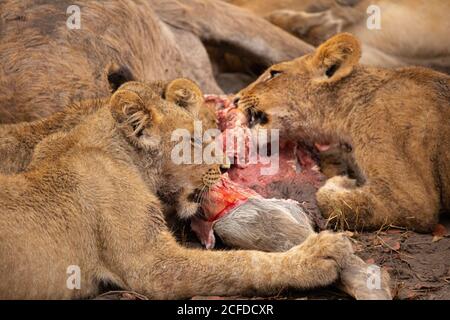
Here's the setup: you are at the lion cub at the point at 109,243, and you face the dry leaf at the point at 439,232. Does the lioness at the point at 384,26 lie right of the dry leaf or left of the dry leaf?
left

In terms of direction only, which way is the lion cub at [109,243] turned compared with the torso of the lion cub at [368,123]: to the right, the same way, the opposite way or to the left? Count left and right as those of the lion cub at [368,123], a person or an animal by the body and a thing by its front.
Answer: the opposite way

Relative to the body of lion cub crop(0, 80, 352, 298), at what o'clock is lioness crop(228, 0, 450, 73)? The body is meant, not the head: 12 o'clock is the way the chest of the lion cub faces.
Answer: The lioness is roughly at 10 o'clock from the lion cub.

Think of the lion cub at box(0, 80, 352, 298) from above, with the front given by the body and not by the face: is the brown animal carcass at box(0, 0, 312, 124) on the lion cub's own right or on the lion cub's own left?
on the lion cub's own left

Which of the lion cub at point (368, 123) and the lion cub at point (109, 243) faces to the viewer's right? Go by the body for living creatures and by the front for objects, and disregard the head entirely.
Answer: the lion cub at point (109, 243)

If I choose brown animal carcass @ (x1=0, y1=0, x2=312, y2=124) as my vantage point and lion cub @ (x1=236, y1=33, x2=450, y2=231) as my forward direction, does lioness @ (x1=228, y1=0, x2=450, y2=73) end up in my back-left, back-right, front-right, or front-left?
front-left

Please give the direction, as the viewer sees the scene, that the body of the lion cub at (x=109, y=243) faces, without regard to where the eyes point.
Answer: to the viewer's right

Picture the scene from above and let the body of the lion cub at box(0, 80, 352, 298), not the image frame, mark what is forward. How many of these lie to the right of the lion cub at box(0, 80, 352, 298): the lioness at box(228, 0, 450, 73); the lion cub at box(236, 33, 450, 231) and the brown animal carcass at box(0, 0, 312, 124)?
0

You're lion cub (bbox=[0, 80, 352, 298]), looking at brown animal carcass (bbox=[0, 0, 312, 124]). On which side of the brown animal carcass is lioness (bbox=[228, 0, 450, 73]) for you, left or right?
right

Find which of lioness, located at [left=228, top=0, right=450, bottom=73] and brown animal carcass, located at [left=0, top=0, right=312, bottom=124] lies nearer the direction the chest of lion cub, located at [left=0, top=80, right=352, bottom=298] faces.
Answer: the lioness

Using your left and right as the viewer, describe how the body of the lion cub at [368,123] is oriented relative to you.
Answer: facing to the left of the viewer

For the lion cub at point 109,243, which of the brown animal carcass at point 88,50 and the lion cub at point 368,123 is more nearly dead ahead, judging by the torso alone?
the lion cub

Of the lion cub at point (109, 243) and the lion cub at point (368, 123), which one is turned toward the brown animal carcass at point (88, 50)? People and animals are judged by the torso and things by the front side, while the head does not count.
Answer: the lion cub at point (368, 123)

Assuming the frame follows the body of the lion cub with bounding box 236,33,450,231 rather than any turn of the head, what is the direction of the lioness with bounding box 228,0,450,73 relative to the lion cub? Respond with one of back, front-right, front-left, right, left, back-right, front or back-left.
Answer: right

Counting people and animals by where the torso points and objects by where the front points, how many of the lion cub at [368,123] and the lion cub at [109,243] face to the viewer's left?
1

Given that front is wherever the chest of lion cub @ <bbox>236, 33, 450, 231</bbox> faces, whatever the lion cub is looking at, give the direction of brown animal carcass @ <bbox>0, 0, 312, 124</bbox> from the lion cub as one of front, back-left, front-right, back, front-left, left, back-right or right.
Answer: front

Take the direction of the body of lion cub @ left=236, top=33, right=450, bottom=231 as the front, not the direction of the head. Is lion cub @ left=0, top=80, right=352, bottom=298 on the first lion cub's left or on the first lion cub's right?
on the first lion cub's left
